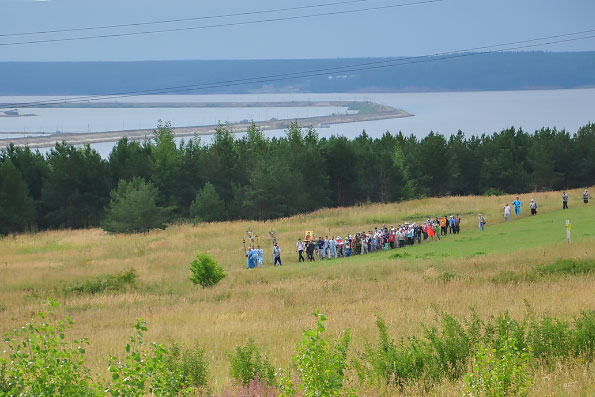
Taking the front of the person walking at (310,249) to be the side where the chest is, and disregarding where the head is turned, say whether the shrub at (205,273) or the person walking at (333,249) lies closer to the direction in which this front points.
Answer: the shrub

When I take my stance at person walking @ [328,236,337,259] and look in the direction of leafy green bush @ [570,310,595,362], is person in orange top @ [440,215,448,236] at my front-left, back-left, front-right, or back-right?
back-left

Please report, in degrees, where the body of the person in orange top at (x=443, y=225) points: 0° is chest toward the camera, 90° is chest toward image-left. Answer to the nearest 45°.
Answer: approximately 45°

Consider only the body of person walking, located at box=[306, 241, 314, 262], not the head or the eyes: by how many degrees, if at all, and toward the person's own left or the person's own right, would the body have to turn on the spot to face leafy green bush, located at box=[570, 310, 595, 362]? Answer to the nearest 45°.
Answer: approximately 45° to the person's own left

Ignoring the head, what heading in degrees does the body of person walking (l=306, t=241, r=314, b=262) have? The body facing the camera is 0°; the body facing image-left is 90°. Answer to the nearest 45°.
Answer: approximately 45°

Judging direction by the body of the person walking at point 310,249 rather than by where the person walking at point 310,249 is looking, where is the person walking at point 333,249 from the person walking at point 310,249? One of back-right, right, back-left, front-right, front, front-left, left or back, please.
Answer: back-left

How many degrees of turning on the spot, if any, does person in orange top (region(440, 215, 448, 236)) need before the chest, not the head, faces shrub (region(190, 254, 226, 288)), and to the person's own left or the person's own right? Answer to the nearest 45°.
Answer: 0° — they already face it

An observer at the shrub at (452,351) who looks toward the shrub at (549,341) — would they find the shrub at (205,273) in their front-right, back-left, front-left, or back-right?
back-left
